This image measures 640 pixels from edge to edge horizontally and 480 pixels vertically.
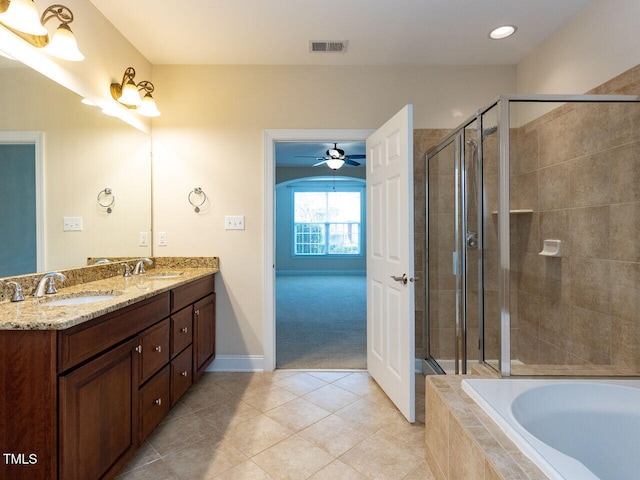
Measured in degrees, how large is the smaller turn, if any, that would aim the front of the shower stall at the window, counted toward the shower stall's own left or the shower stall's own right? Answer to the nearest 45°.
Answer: approximately 90° to the shower stall's own right

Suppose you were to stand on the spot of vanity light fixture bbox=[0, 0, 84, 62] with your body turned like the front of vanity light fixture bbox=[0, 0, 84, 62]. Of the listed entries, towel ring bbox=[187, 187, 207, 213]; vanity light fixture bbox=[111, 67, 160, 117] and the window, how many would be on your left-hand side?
3

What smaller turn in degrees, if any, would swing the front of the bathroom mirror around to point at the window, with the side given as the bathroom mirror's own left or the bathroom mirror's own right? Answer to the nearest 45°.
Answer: approximately 90° to the bathroom mirror's own left

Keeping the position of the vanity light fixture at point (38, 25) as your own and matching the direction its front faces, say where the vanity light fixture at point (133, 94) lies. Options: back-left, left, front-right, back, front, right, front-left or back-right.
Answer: left

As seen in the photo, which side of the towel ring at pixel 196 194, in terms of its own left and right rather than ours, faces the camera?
front

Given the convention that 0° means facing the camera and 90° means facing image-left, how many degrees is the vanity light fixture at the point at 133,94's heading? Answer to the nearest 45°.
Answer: approximately 315°

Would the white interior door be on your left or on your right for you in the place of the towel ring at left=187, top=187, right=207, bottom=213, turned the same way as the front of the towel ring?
on your left

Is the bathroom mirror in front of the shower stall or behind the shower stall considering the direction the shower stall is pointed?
in front

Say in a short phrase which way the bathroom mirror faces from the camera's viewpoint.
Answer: facing the viewer and to the right of the viewer

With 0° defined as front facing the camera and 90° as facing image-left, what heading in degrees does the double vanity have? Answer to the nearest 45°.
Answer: approximately 315°

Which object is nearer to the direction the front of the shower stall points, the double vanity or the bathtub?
the double vanity

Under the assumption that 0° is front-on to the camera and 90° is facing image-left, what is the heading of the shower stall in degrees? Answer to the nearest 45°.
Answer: approximately 45°

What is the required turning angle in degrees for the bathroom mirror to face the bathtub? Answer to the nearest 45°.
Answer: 0° — it already faces it
